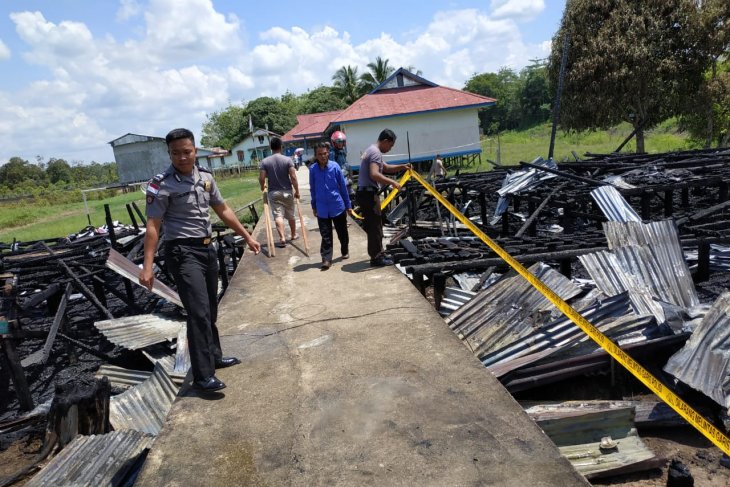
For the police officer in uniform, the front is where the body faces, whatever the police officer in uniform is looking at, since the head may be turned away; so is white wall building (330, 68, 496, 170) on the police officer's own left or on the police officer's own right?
on the police officer's own left

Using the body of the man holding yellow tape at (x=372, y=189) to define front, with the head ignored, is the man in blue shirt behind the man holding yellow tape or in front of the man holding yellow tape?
behind

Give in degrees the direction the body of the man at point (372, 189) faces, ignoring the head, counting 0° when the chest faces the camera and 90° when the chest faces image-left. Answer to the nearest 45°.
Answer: approximately 270°

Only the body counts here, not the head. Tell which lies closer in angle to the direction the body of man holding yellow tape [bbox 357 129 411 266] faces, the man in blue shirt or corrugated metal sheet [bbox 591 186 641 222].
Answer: the corrugated metal sheet

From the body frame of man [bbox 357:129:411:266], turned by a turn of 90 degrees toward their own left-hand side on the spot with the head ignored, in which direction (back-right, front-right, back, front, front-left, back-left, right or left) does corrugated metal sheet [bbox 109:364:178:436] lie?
back-left

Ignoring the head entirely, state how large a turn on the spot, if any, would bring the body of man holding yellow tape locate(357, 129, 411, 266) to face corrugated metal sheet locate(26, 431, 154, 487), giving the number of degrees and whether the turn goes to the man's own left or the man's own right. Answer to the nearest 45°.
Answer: approximately 135° to the man's own right

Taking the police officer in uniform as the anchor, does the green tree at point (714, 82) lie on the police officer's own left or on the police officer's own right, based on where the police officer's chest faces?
on the police officer's own left

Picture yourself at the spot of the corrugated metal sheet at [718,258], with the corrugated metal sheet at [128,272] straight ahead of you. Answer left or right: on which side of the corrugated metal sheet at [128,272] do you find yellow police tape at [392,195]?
right

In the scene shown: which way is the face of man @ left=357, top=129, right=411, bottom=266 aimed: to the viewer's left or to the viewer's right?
to the viewer's right

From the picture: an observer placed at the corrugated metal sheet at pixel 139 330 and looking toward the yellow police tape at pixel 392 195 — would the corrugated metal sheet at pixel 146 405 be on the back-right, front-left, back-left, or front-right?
back-right

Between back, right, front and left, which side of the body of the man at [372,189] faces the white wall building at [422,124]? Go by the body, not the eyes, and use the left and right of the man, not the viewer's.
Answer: left

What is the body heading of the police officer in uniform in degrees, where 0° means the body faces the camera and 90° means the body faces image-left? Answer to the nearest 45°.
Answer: approximately 315°

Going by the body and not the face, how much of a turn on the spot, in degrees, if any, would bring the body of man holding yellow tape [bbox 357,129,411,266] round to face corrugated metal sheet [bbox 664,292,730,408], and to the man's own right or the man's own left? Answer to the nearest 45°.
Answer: approximately 45° to the man's own right
